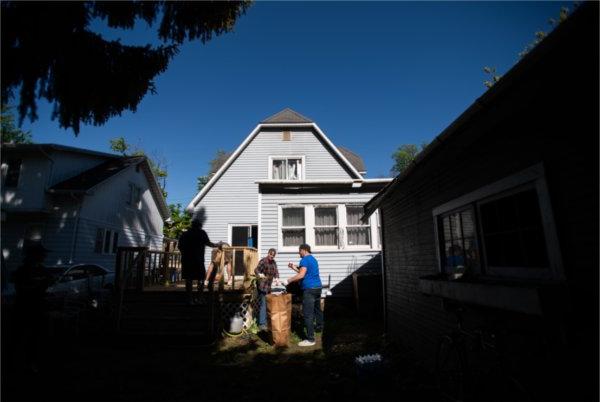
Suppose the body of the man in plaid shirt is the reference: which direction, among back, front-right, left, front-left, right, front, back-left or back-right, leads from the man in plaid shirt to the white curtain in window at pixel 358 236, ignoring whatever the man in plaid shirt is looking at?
left

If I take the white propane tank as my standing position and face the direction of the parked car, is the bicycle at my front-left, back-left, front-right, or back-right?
back-left

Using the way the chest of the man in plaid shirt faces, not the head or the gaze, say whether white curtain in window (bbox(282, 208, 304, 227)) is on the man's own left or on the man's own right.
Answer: on the man's own left

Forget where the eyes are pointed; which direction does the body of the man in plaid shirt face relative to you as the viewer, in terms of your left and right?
facing the viewer and to the right of the viewer

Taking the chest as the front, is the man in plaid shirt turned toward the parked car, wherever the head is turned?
no

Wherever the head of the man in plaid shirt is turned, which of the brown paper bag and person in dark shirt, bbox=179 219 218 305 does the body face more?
the brown paper bag

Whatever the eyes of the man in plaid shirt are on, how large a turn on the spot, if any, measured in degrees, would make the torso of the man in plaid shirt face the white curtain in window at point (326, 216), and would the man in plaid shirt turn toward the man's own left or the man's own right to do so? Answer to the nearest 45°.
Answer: approximately 90° to the man's own left

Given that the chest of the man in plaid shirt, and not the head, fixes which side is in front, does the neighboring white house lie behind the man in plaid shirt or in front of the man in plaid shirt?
behind

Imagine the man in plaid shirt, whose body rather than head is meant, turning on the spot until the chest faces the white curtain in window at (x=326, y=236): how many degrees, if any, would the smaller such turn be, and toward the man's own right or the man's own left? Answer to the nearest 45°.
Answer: approximately 90° to the man's own left

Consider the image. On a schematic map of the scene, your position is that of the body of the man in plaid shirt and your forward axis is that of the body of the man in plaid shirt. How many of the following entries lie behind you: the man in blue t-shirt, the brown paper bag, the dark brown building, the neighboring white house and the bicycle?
1

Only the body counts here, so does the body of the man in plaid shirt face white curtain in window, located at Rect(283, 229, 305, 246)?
no

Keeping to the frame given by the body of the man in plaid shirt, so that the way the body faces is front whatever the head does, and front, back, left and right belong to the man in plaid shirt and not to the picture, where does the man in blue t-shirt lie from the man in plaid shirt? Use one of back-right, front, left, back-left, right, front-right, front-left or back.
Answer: front

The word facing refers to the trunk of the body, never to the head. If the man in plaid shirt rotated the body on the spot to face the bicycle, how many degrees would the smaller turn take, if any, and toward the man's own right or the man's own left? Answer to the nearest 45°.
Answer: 0° — they already face it
